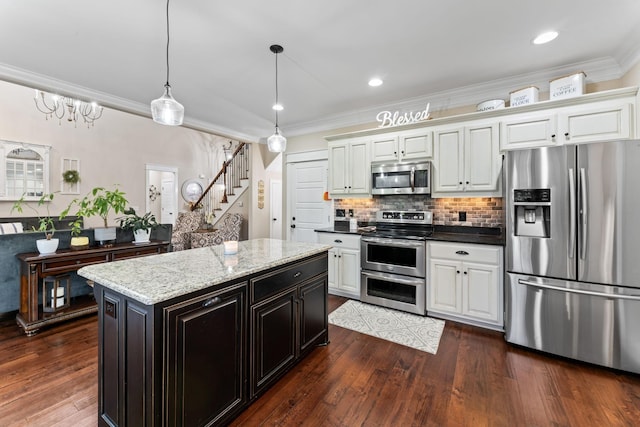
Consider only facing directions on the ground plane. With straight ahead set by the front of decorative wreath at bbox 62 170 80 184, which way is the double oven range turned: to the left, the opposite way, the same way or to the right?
to the right

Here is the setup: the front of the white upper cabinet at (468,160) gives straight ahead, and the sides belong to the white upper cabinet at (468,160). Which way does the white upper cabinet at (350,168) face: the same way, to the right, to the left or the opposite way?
the same way

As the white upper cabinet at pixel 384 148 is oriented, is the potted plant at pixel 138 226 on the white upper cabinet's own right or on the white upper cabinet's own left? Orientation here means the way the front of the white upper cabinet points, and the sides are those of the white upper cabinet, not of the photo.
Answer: on the white upper cabinet's own right

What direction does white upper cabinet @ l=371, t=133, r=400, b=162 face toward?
toward the camera

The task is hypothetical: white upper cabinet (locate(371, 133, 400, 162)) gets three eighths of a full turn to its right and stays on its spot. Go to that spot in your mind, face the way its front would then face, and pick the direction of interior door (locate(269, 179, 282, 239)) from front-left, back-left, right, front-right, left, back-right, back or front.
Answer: front

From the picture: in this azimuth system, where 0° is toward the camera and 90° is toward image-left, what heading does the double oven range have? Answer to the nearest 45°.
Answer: approximately 45°

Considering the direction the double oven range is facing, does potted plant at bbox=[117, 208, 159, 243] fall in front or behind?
in front

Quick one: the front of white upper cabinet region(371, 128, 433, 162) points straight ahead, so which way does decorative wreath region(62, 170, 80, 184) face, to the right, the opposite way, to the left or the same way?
to the left

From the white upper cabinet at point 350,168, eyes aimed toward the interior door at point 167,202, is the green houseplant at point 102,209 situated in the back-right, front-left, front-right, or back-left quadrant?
front-left

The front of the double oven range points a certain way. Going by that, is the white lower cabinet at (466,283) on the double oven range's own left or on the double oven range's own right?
on the double oven range's own left

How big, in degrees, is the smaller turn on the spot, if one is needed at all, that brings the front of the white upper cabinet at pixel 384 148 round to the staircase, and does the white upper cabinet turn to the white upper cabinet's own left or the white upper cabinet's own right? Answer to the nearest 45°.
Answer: approximately 135° to the white upper cabinet's own right

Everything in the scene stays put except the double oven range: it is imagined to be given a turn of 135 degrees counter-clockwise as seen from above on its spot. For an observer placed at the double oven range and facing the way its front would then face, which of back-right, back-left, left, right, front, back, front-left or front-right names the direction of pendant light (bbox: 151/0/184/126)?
back-right

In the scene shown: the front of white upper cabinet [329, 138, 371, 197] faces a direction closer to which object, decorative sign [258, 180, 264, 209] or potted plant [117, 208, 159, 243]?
the potted plant

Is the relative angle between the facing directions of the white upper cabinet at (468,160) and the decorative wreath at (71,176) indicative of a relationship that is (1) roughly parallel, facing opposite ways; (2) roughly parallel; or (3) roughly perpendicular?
roughly perpendicular

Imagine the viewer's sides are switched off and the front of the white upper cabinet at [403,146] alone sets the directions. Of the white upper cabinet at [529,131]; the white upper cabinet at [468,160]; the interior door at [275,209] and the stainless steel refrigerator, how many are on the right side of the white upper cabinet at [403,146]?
1
